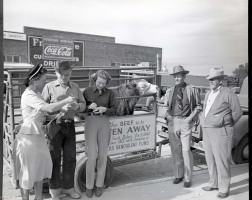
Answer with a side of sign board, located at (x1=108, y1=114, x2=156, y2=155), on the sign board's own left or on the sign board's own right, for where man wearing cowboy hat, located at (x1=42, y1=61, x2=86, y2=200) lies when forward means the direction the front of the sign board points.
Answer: on the sign board's own right

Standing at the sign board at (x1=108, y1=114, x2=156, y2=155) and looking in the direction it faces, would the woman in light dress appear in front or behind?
in front

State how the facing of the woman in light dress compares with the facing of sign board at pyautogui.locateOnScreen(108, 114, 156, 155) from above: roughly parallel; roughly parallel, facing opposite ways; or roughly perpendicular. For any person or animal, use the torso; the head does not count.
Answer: roughly perpendicular

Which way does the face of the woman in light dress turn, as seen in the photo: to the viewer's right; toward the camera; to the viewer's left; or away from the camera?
to the viewer's right

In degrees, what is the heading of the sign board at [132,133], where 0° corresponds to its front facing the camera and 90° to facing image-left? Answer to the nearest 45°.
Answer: approximately 0°

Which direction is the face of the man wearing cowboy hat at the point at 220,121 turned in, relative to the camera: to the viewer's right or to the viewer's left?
to the viewer's left

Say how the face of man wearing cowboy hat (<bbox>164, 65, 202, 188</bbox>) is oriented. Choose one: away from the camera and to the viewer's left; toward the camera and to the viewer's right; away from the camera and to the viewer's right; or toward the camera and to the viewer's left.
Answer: toward the camera and to the viewer's left

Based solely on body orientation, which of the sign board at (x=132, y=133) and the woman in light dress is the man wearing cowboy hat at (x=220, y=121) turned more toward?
the woman in light dress

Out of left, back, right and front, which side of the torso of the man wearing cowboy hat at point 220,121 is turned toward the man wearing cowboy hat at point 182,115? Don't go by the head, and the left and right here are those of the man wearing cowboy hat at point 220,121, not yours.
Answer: right

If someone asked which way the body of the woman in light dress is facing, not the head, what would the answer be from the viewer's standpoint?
to the viewer's right

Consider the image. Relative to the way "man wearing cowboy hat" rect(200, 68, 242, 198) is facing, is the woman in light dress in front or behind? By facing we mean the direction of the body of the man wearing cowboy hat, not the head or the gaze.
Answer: in front

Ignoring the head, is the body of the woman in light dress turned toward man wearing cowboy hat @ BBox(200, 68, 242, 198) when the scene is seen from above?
yes

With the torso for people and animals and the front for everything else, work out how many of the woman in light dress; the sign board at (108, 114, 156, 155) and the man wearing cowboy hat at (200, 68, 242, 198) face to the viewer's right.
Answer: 1

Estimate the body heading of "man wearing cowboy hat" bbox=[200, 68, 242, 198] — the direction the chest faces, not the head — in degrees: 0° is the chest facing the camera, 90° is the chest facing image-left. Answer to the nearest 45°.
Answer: approximately 45°
